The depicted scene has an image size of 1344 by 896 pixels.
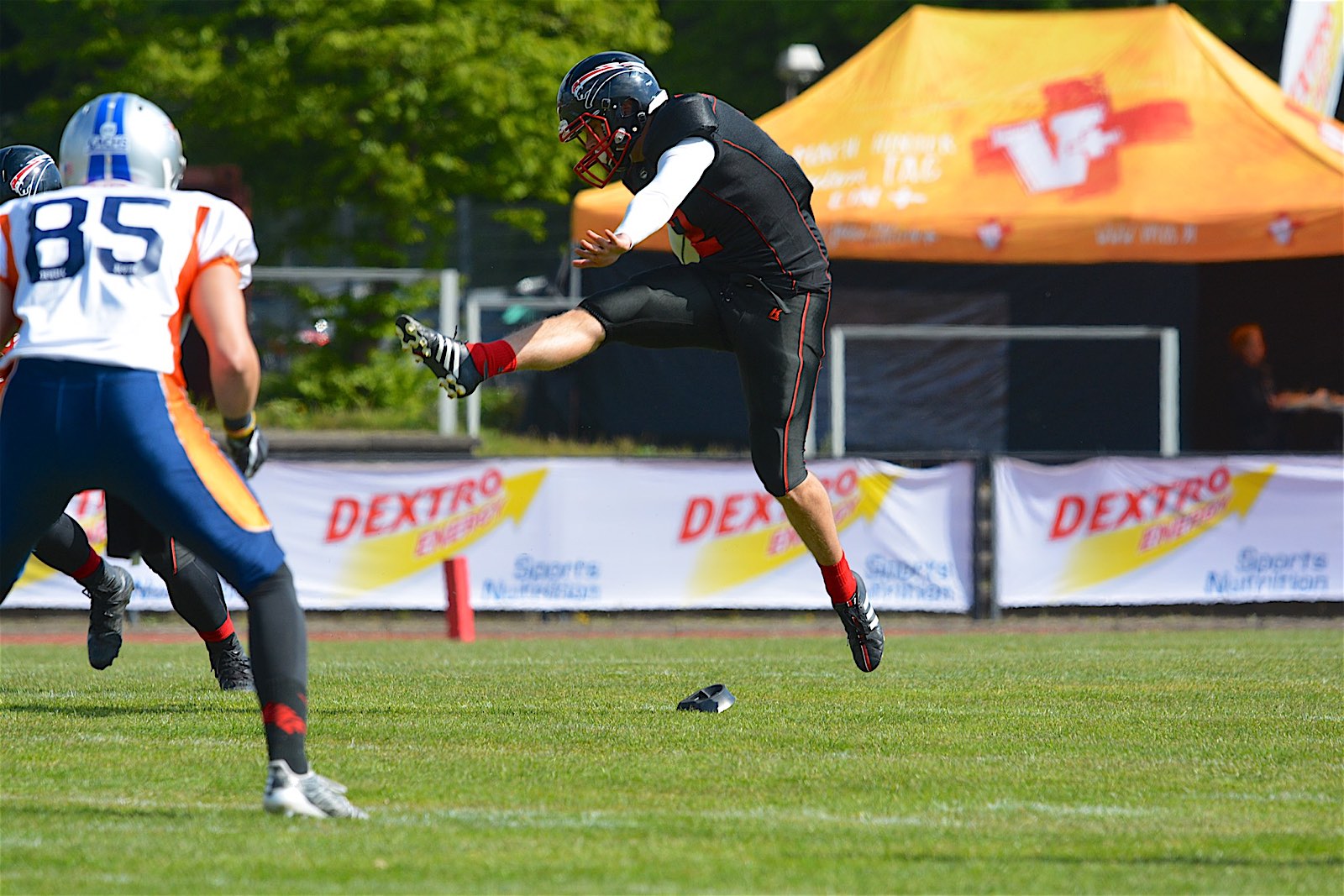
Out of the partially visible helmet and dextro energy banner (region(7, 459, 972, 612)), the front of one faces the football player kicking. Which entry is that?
the dextro energy banner

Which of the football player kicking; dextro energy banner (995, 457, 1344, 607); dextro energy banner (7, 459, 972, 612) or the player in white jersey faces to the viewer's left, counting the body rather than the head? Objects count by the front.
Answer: the football player kicking

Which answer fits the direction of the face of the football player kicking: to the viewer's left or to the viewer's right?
to the viewer's left

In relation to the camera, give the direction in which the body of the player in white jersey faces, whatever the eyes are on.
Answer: away from the camera

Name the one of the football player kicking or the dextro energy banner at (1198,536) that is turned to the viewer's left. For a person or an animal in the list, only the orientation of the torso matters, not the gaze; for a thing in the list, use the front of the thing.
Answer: the football player kicking

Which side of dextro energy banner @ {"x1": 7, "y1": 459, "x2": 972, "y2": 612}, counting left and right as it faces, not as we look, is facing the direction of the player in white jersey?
front

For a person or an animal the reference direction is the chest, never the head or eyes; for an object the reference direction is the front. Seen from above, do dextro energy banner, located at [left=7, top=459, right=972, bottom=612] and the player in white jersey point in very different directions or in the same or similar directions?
very different directions

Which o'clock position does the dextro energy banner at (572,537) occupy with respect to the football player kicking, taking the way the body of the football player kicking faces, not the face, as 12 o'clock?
The dextro energy banner is roughly at 3 o'clock from the football player kicking.

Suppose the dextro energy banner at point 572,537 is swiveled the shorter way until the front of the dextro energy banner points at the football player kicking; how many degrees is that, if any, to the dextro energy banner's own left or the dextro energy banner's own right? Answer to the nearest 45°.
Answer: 0° — it already faces them
